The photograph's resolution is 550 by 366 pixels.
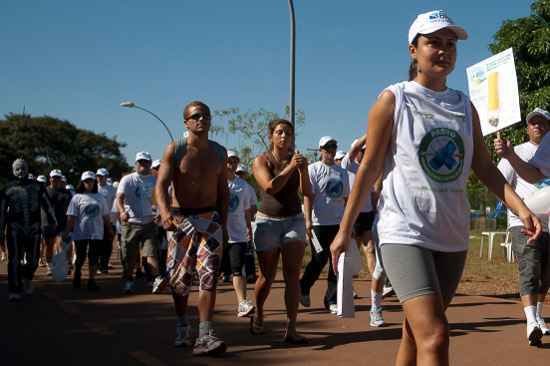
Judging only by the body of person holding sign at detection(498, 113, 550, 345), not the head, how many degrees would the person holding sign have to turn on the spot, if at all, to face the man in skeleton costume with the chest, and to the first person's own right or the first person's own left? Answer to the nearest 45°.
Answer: approximately 90° to the first person's own right

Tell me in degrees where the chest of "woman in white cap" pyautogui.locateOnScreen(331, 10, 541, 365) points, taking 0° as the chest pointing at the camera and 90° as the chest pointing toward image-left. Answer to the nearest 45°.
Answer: approximately 315°

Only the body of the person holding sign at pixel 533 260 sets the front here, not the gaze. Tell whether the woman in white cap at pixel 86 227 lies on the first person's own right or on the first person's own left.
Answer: on the first person's own right

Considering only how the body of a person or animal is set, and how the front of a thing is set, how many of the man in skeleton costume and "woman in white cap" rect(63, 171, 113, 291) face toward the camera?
2

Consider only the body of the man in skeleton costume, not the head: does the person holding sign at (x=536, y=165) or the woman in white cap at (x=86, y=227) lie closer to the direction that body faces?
the person holding sign

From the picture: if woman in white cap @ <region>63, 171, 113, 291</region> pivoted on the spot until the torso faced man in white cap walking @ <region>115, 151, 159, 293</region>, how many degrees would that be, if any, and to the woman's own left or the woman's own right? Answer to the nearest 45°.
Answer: approximately 45° to the woman's own left

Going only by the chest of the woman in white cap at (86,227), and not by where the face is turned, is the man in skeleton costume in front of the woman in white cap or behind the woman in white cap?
in front

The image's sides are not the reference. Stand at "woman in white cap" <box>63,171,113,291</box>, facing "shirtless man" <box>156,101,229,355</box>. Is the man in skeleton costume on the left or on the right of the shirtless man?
right

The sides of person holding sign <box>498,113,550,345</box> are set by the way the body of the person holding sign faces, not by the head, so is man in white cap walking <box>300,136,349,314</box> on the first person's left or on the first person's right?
on the first person's right

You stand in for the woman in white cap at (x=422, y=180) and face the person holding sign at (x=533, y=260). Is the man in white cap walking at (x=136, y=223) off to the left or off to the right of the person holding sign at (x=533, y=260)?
left

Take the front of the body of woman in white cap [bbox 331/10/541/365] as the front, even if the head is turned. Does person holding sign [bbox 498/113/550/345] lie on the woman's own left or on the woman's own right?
on the woman's own left

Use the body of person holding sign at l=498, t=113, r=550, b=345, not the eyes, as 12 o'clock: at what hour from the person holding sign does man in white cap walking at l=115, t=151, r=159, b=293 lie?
The man in white cap walking is roughly at 4 o'clock from the person holding sign.
